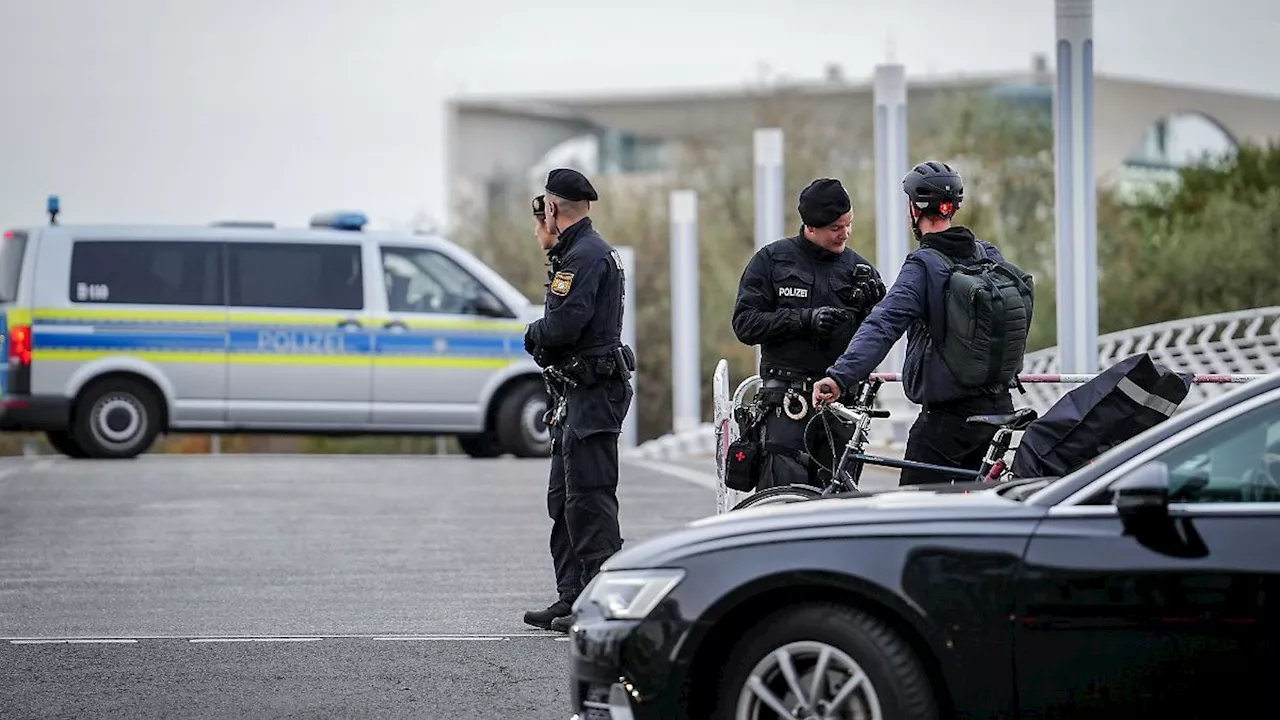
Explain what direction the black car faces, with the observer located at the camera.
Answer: facing to the left of the viewer

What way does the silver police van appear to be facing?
to the viewer's right

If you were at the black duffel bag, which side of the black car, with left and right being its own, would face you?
right

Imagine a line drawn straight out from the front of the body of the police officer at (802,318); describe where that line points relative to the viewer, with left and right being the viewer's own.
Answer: facing the viewer and to the right of the viewer

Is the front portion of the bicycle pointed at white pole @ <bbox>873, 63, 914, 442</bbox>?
no

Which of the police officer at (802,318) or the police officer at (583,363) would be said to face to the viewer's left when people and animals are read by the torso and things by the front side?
the police officer at (583,363)

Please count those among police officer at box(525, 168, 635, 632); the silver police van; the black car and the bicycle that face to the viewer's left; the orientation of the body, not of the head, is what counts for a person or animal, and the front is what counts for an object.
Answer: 3

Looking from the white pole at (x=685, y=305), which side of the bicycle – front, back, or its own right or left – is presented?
right

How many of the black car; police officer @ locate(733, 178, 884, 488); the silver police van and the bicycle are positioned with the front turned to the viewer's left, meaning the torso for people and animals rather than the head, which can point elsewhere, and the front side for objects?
2

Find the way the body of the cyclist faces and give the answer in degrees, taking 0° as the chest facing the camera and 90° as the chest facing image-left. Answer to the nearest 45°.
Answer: approximately 135°

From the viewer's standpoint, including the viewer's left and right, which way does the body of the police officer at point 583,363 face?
facing to the left of the viewer

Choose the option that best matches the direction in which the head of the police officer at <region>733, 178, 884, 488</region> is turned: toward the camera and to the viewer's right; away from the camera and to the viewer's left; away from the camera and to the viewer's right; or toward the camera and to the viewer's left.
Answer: toward the camera and to the viewer's right

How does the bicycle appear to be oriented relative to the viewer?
to the viewer's left

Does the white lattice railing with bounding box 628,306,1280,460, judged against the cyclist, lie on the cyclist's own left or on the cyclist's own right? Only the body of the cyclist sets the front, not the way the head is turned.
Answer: on the cyclist's own right

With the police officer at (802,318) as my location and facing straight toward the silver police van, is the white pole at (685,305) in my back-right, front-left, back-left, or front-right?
front-right
